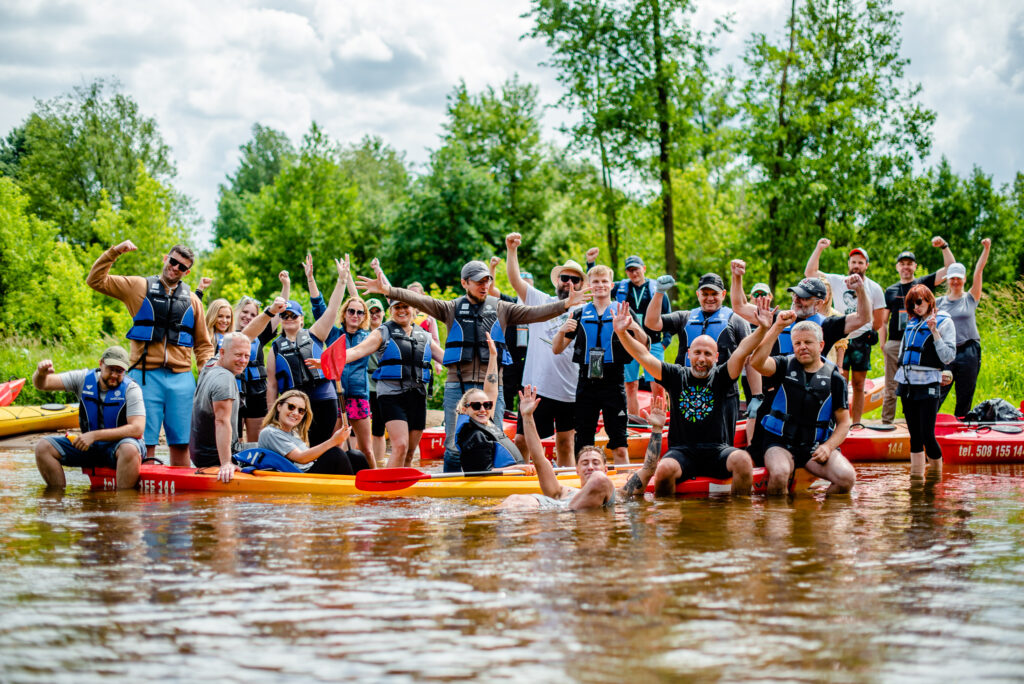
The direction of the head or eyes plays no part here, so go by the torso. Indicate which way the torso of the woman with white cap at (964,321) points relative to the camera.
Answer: toward the camera

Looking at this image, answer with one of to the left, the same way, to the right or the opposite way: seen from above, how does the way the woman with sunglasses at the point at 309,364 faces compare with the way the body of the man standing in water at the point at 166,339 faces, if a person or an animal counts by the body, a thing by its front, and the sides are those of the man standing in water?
the same way

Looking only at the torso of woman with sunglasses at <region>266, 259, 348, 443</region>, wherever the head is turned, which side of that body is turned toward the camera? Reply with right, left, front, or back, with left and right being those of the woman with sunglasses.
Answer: front

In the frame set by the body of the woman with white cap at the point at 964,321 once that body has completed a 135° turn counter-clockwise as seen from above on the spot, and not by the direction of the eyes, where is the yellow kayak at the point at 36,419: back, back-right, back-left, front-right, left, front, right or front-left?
back-left

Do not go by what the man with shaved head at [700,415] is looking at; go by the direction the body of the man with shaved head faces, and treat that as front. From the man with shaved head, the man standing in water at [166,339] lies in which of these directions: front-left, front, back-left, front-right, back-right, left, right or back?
right

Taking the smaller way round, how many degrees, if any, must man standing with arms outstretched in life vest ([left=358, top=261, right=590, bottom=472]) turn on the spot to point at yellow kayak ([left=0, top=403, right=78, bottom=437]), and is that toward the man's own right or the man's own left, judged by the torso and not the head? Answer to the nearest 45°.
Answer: approximately 135° to the man's own right

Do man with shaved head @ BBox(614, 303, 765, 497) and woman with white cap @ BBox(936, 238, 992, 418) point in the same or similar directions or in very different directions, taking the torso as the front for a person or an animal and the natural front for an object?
same or similar directions

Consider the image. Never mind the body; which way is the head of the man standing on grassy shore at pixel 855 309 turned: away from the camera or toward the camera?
toward the camera

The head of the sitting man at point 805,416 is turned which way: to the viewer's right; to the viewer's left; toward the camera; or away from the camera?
toward the camera

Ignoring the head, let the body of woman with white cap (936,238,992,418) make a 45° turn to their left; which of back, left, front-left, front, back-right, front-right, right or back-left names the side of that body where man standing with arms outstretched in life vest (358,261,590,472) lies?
right

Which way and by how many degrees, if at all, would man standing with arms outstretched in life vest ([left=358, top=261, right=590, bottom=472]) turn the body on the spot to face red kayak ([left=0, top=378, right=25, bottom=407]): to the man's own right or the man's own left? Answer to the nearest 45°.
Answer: approximately 135° to the man's own right

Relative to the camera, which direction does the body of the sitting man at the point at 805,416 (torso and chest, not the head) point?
toward the camera

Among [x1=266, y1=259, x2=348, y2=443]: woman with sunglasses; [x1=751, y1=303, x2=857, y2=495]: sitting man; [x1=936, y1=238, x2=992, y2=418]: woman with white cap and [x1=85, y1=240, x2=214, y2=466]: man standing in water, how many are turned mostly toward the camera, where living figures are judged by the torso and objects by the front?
4

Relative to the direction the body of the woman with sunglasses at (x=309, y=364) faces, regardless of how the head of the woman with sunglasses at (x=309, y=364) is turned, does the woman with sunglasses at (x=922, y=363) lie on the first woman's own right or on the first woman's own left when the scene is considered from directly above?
on the first woman's own left

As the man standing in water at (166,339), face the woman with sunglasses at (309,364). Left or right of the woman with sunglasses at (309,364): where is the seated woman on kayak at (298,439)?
right

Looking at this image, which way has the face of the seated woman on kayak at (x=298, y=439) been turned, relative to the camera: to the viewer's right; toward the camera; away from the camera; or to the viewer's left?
toward the camera

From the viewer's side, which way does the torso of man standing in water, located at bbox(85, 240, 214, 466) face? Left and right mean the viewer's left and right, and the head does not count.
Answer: facing the viewer

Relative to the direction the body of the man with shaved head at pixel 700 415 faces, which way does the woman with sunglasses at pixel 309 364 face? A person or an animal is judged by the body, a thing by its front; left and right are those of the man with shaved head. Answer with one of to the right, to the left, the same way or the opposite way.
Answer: the same way
